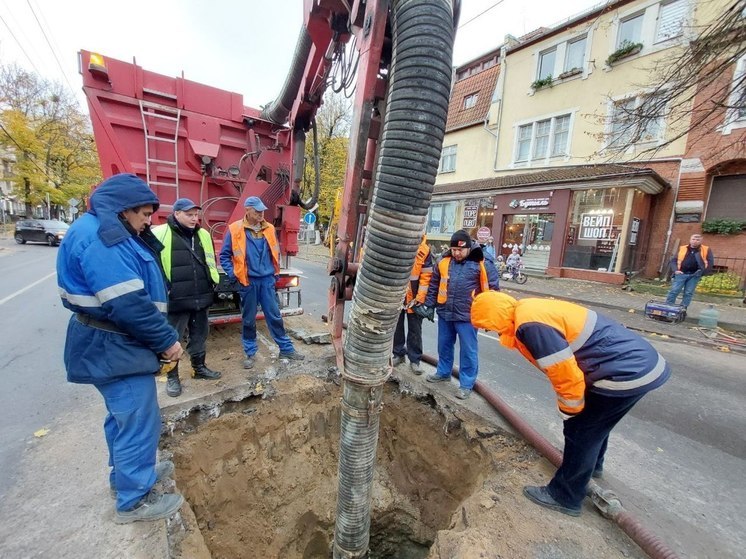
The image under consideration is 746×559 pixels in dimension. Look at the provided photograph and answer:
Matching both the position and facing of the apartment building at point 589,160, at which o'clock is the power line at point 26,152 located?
The power line is roughly at 1 o'clock from the apartment building.

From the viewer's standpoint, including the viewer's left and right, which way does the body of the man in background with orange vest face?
facing the viewer

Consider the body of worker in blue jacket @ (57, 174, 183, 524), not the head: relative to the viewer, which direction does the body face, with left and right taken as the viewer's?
facing to the right of the viewer

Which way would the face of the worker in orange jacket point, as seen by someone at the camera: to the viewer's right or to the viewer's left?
to the viewer's left

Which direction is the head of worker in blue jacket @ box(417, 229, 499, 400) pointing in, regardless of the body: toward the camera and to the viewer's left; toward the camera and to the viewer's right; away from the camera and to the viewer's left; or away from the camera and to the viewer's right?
toward the camera and to the viewer's left

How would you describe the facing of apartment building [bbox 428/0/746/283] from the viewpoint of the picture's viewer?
facing the viewer and to the left of the viewer

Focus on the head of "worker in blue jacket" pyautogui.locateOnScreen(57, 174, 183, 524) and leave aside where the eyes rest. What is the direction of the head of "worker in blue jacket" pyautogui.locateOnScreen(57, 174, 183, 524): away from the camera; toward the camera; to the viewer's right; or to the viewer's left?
to the viewer's right

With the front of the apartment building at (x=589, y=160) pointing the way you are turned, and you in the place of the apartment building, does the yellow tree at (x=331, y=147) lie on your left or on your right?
on your right

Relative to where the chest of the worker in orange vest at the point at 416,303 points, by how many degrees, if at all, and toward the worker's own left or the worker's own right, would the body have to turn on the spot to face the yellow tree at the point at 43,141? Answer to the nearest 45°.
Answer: approximately 90° to the worker's own right

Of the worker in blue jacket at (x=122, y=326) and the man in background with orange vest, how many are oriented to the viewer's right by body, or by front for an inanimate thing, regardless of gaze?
1

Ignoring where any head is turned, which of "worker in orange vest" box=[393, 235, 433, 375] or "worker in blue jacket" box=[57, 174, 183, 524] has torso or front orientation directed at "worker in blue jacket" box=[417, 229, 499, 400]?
"worker in blue jacket" box=[57, 174, 183, 524]

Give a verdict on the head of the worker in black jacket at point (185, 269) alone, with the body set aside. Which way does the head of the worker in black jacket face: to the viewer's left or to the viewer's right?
to the viewer's right

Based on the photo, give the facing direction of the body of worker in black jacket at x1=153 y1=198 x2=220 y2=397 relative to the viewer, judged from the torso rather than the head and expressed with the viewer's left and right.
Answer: facing the viewer and to the right of the viewer
